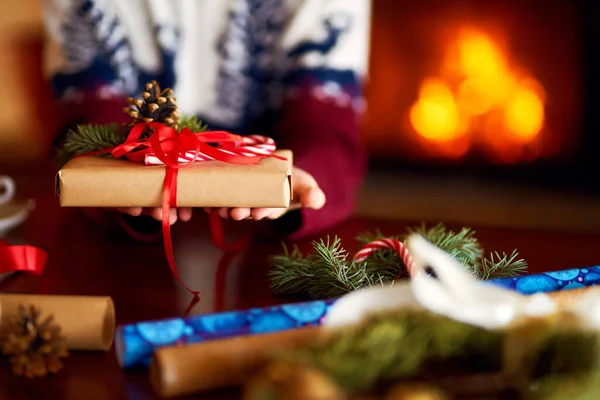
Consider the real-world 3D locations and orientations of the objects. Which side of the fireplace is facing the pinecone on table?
front

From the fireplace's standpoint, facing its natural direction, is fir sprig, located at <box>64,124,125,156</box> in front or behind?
in front

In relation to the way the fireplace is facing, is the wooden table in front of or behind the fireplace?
in front

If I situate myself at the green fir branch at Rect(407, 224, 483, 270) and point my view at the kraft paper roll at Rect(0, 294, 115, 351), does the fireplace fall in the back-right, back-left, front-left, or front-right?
back-right

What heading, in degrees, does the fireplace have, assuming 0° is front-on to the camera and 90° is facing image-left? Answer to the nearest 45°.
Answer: approximately 0°

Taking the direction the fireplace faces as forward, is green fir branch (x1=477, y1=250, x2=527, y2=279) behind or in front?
in front

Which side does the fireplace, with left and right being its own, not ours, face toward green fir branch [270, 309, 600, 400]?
front

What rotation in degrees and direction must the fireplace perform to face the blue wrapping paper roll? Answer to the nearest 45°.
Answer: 0° — it already faces it

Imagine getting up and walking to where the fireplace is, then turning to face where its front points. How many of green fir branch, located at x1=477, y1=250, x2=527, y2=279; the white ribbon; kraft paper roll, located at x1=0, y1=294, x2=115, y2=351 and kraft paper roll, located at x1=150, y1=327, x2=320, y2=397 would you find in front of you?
4

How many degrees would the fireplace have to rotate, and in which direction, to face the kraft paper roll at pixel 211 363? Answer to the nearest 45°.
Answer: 0° — it already faces it
